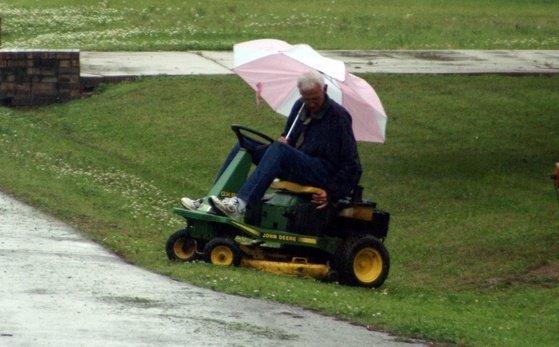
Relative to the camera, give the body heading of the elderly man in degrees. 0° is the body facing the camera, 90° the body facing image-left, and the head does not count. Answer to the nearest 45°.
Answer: approximately 45°
